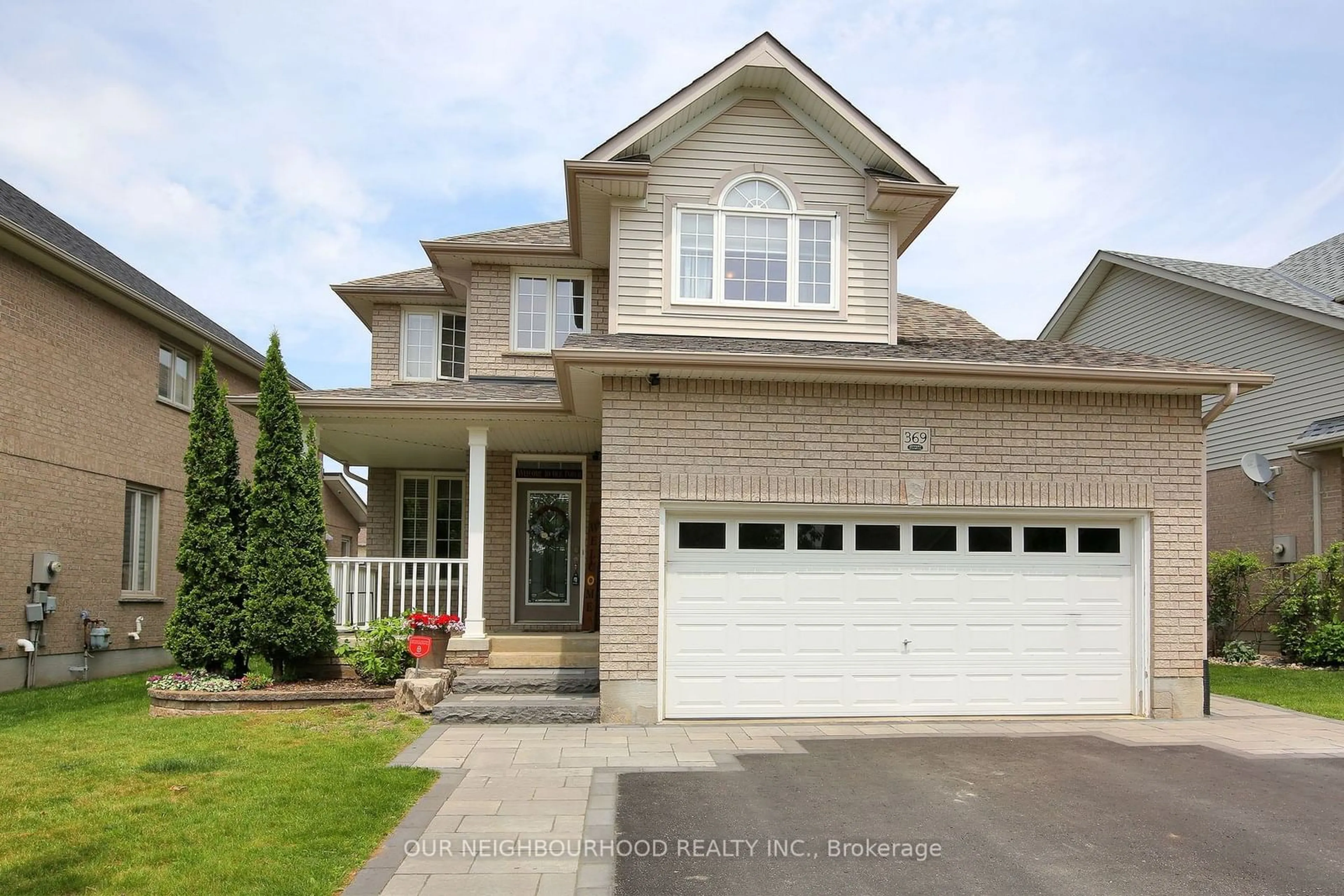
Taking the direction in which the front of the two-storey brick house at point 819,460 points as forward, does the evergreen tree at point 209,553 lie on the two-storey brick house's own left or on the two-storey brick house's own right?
on the two-storey brick house's own right

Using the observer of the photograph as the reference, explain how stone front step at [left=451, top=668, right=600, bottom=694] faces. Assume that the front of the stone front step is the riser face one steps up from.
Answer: facing the viewer

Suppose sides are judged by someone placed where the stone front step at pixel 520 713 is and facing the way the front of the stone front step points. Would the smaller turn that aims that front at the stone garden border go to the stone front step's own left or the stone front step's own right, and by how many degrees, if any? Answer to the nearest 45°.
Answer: approximately 135° to the stone front step's own right

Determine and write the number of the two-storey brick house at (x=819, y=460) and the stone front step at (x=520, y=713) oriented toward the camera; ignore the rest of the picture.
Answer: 2

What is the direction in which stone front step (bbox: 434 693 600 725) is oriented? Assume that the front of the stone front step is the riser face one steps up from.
toward the camera

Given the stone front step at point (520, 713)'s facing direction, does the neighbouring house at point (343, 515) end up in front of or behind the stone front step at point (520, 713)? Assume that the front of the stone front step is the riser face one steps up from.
behind
